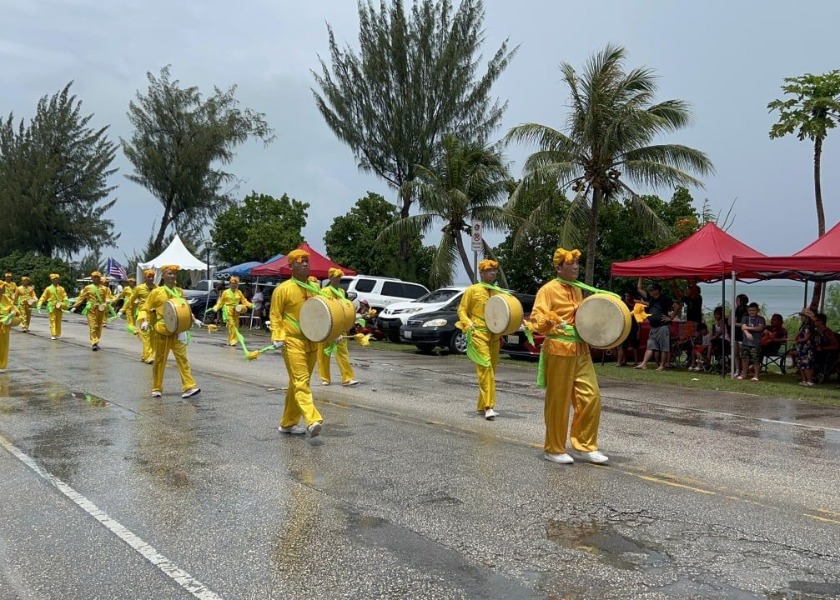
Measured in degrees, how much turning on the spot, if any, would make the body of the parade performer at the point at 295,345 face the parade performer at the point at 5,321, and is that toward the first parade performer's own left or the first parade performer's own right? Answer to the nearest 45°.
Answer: approximately 180°

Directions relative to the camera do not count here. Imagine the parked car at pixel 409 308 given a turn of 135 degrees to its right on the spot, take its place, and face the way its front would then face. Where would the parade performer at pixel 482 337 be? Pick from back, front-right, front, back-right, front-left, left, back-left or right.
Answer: back

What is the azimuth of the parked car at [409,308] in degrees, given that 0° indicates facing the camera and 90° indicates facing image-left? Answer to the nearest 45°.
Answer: approximately 45°

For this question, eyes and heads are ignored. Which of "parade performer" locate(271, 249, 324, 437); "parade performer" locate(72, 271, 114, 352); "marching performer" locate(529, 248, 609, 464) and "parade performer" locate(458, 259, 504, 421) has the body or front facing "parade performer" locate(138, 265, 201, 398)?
"parade performer" locate(72, 271, 114, 352)

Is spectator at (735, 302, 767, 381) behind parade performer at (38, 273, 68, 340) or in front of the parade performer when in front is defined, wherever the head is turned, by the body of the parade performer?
in front

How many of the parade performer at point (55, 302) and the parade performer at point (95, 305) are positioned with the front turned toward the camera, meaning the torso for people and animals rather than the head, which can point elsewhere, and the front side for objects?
2

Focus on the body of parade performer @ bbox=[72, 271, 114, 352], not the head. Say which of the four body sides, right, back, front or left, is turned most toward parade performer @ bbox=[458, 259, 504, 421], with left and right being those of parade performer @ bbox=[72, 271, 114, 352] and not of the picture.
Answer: front

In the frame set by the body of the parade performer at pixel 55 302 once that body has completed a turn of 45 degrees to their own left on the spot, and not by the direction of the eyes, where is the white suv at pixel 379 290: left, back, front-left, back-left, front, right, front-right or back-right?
front-left

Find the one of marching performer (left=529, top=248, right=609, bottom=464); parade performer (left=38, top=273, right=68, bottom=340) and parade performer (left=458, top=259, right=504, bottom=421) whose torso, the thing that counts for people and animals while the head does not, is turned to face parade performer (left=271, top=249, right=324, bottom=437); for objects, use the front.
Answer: parade performer (left=38, top=273, right=68, bottom=340)

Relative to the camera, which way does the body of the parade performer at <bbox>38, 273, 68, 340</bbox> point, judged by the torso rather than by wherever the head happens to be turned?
toward the camera

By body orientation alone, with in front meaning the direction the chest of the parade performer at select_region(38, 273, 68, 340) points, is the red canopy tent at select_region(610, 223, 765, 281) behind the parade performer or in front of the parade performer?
in front

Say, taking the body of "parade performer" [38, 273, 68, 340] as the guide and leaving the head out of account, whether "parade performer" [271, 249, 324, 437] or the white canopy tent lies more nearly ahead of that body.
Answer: the parade performer

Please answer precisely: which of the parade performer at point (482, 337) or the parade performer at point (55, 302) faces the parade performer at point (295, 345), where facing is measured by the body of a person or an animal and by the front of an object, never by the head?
the parade performer at point (55, 302)

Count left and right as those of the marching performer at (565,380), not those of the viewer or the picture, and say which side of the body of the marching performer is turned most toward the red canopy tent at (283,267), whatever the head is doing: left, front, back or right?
back
